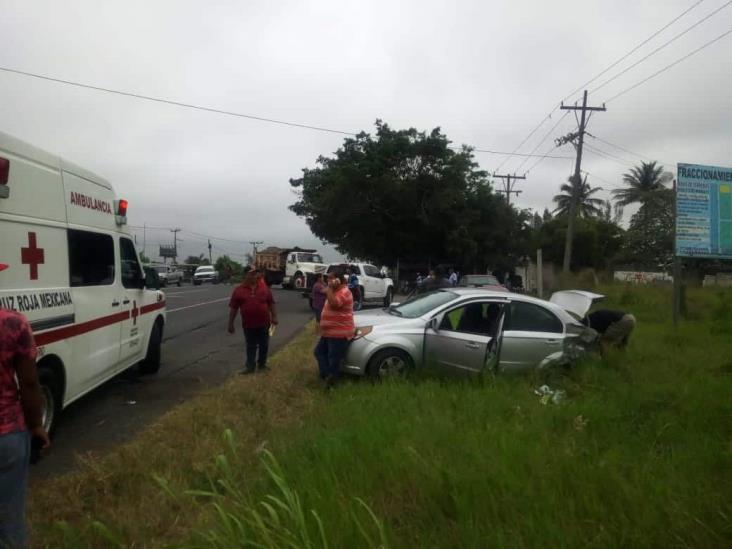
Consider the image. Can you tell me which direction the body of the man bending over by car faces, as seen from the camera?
to the viewer's left

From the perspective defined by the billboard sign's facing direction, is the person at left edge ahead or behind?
ahead

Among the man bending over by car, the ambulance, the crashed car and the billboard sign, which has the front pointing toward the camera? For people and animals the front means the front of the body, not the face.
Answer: the billboard sign

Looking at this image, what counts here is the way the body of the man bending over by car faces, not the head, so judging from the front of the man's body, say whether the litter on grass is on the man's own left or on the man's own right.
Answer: on the man's own left

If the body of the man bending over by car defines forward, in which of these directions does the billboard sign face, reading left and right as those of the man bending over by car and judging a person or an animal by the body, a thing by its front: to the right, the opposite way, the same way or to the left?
to the left

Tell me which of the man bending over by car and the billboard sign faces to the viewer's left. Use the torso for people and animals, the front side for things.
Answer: the man bending over by car
